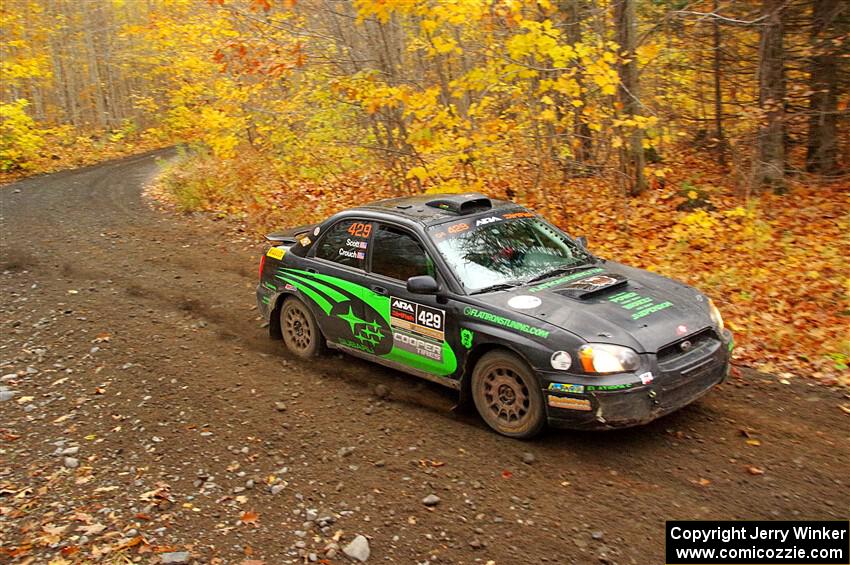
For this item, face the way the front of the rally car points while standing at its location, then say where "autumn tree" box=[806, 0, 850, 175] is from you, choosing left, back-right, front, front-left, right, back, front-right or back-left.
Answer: left

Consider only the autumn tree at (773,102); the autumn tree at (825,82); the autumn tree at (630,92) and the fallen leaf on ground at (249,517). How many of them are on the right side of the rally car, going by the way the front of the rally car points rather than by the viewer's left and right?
1

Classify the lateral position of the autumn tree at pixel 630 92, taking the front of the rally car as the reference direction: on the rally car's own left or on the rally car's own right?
on the rally car's own left

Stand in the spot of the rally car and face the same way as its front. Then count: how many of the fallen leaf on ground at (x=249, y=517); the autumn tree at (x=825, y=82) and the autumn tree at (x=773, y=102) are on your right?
1

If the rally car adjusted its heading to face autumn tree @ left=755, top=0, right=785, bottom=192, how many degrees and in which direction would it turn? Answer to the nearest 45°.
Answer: approximately 90° to its left

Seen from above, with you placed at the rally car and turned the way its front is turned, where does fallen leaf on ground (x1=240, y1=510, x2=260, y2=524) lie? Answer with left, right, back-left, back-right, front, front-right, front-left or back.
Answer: right

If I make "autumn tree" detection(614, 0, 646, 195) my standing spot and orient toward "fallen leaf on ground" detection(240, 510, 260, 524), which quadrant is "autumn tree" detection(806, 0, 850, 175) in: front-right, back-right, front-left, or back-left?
back-left
